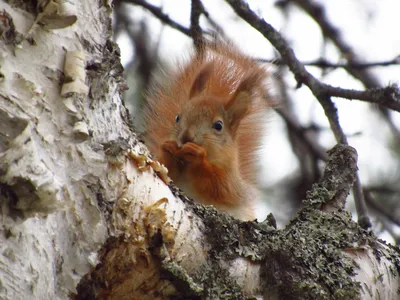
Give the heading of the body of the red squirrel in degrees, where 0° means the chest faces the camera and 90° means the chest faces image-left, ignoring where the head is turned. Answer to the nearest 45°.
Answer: approximately 45°
